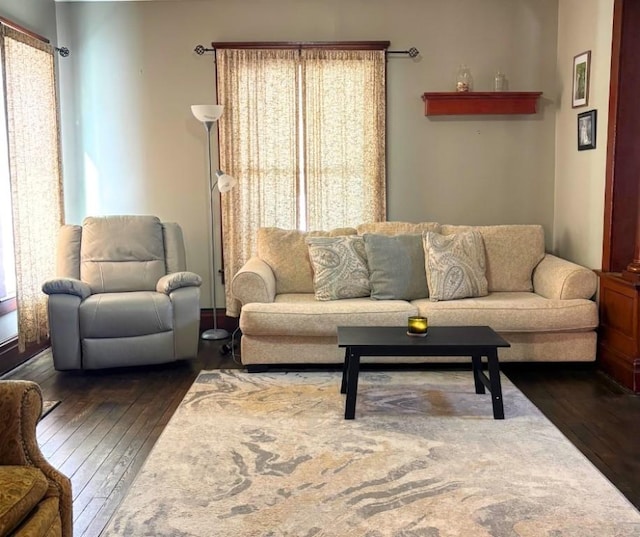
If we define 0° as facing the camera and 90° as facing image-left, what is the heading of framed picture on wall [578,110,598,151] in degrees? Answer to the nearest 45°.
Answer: approximately 45°

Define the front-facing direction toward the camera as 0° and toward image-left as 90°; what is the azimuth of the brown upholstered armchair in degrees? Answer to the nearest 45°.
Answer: approximately 315°

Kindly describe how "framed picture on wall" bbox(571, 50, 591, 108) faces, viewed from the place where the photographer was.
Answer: facing the viewer and to the left of the viewer

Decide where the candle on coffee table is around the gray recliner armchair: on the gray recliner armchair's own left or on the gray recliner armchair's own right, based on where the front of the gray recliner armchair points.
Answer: on the gray recliner armchair's own left

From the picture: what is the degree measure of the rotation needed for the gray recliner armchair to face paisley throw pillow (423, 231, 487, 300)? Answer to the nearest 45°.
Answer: approximately 90° to its left

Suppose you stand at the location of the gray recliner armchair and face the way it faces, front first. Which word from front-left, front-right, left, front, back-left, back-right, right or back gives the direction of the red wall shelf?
left

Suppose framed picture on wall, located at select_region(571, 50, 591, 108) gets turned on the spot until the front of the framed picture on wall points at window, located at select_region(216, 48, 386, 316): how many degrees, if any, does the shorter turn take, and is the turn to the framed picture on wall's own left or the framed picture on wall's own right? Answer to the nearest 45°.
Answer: approximately 45° to the framed picture on wall's own right

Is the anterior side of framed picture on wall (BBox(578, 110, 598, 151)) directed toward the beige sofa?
yes

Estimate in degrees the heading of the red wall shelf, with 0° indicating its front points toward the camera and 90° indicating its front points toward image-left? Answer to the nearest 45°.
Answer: approximately 0°

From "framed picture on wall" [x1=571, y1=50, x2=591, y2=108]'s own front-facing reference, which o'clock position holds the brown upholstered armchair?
The brown upholstered armchair is roughly at 11 o'clock from the framed picture on wall.

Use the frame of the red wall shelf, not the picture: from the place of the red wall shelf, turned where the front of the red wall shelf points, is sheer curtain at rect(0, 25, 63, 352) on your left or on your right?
on your right

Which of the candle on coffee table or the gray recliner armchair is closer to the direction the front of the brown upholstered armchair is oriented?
the candle on coffee table

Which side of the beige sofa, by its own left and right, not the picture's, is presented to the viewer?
front

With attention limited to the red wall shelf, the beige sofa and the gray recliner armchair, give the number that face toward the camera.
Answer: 3

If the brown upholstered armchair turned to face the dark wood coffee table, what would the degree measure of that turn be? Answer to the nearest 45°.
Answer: approximately 90° to its left
